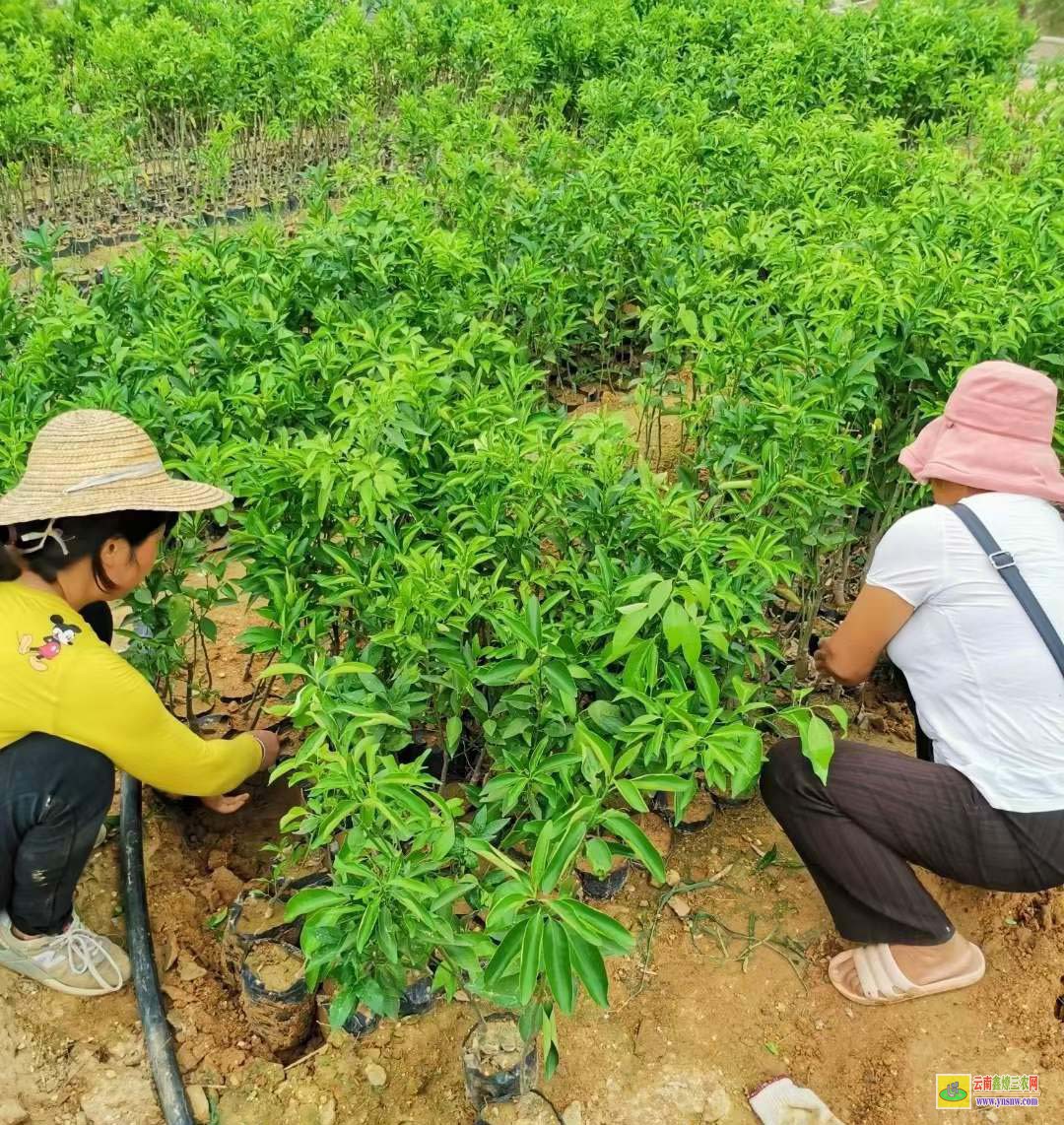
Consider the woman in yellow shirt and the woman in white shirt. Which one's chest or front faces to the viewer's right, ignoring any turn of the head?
the woman in yellow shirt

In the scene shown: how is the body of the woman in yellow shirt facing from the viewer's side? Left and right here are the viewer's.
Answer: facing to the right of the viewer

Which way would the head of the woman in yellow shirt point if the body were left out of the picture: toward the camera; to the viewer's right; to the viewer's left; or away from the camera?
to the viewer's right

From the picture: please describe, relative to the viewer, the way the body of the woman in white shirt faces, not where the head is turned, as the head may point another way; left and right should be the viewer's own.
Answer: facing away from the viewer and to the left of the viewer

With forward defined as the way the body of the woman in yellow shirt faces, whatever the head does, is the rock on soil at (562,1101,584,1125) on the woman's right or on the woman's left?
on the woman's right

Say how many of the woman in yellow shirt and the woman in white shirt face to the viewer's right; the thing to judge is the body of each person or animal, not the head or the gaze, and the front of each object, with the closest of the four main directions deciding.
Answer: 1

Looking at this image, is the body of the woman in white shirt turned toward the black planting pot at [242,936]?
no

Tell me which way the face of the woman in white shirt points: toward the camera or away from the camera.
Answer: away from the camera

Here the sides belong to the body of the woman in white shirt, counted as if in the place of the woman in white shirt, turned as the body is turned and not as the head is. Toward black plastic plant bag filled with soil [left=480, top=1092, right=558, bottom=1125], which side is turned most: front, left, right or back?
left
